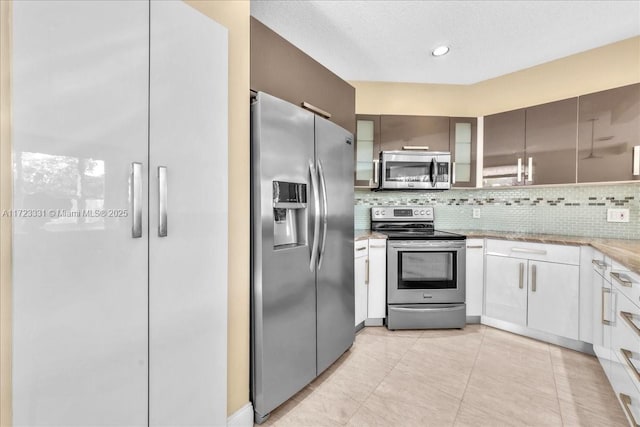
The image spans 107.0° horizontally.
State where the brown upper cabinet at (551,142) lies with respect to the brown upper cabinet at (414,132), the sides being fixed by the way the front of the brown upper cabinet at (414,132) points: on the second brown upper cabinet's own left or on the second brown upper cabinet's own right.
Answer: on the second brown upper cabinet's own left

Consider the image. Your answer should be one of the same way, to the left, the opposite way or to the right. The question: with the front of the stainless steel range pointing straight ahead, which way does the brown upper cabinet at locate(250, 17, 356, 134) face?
to the left

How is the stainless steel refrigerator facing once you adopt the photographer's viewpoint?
facing the viewer and to the right of the viewer

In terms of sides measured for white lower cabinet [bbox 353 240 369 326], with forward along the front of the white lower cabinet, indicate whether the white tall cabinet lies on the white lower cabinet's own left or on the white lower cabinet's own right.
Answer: on the white lower cabinet's own right
